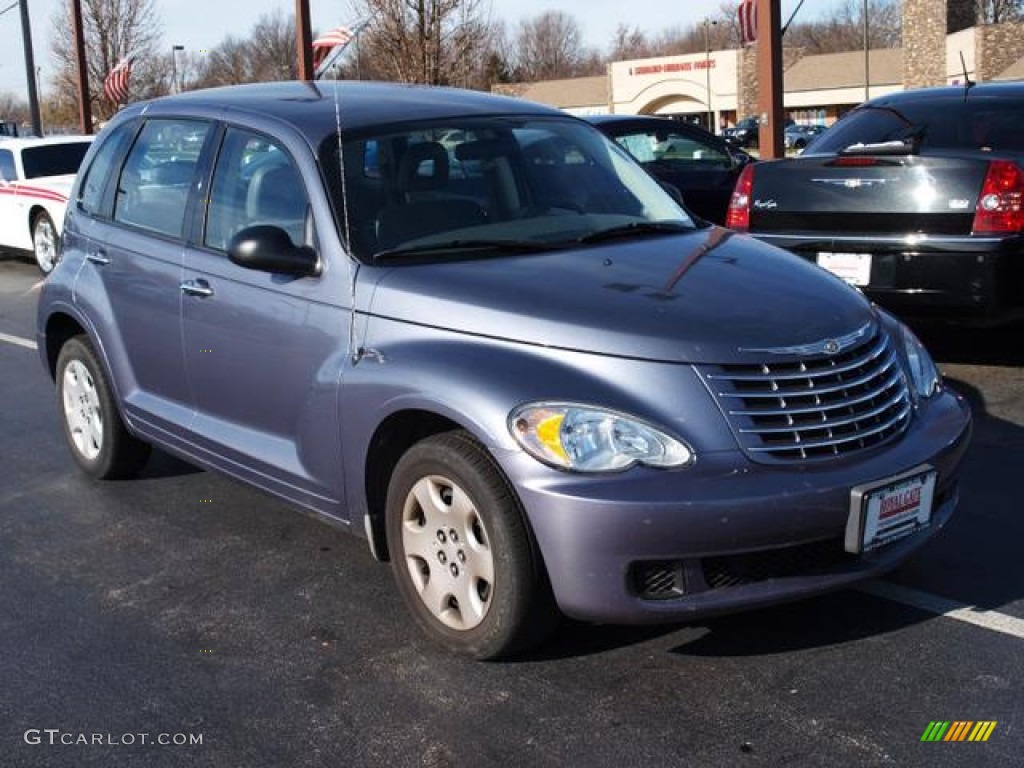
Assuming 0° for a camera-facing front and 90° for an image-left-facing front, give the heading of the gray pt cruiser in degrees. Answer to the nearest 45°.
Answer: approximately 315°

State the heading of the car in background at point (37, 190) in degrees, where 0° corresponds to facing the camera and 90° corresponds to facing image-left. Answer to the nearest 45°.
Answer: approximately 315°

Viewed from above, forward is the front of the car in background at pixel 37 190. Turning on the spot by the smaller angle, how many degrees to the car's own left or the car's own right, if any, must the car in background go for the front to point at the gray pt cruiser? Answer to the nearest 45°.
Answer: approximately 45° to the car's own right

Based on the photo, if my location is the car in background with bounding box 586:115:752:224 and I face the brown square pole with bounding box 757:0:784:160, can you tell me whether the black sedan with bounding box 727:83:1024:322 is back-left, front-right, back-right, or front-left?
back-right

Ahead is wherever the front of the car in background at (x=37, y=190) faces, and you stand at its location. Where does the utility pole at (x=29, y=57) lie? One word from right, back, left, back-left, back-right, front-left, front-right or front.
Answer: back-left

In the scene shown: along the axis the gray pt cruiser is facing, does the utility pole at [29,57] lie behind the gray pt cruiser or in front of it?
behind

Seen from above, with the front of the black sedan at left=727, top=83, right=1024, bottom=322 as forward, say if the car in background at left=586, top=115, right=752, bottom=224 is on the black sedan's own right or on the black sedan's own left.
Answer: on the black sedan's own left

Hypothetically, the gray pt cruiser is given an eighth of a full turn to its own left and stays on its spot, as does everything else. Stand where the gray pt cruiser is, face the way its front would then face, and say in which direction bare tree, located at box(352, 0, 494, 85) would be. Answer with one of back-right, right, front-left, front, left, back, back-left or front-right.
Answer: left

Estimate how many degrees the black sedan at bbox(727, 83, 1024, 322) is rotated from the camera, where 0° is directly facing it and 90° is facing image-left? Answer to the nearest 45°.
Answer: approximately 225°

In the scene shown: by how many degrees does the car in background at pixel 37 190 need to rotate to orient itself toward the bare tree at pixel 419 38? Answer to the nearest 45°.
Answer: approximately 90° to its left

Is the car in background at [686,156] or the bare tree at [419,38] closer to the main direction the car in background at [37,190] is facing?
the car in background
